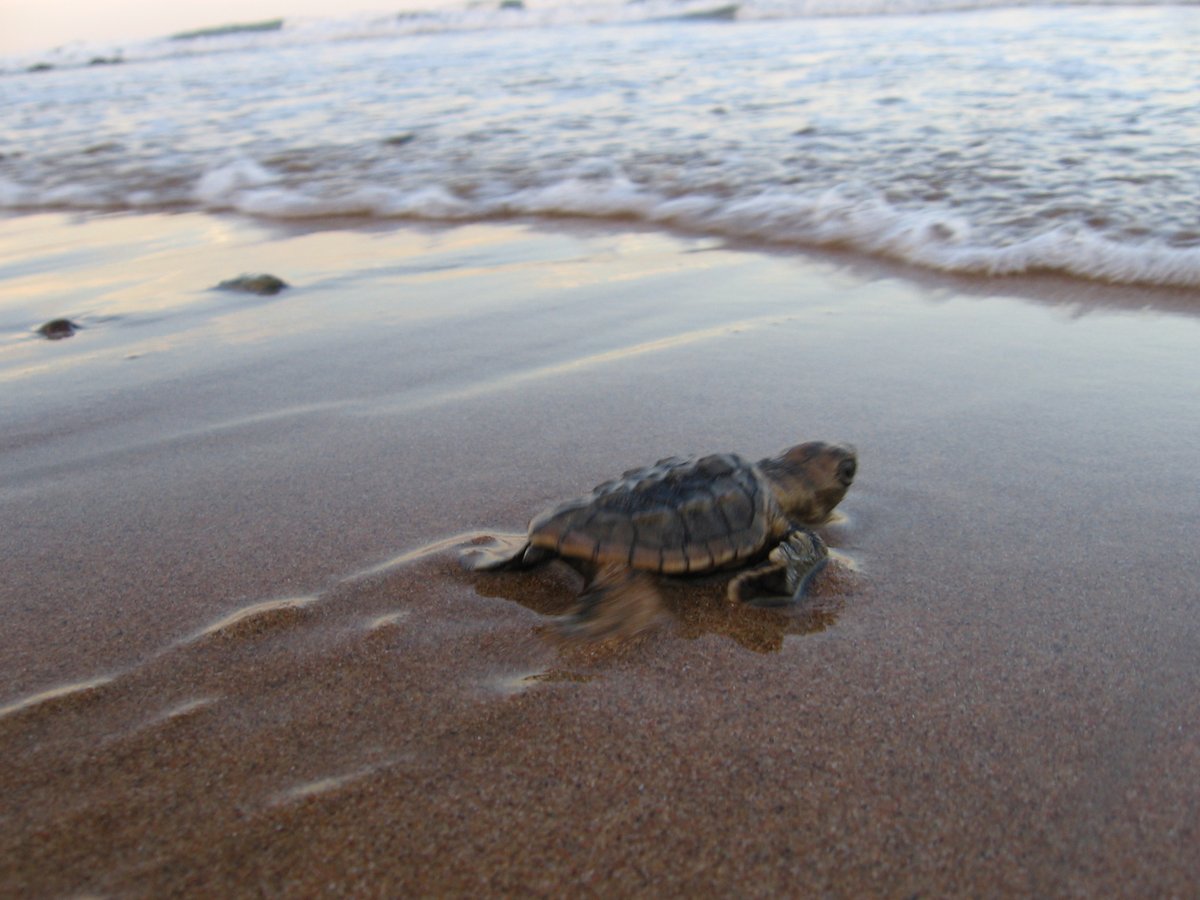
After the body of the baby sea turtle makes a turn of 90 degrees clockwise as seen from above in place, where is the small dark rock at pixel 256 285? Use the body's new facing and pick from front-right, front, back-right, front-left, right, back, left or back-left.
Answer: back-right

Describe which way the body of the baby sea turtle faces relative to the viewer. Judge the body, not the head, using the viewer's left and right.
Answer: facing to the right of the viewer

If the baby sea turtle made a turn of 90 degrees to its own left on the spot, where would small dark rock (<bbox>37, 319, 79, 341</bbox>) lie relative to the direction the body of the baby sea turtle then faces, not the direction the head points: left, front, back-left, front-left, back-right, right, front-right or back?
front-left
